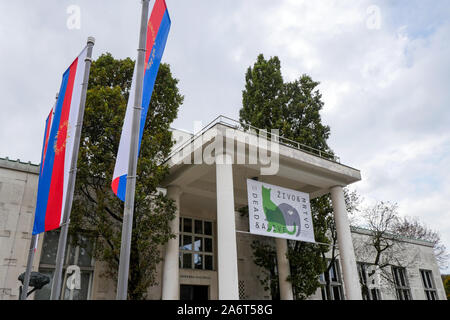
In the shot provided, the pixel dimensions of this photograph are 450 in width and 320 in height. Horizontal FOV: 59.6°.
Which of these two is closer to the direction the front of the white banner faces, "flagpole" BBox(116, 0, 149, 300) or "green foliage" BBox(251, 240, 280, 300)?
the flagpole

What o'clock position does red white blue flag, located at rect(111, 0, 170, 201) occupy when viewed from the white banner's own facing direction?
The red white blue flag is roughly at 2 o'clock from the white banner.

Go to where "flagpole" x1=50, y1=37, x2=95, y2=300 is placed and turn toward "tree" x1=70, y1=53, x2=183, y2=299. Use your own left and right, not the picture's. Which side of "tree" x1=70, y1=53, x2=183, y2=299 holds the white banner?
right

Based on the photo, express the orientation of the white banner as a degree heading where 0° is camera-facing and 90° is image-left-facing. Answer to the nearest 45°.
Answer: approximately 315°

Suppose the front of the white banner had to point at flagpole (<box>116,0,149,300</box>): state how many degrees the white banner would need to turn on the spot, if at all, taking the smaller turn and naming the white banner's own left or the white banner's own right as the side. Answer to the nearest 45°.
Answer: approximately 45° to the white banner's own right
